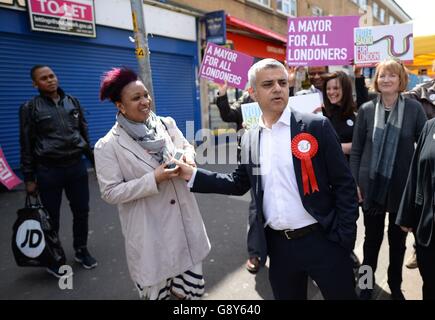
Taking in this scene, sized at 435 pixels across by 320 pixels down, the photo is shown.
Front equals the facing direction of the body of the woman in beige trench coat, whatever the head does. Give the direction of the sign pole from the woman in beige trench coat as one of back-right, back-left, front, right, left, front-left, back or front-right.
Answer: back-left

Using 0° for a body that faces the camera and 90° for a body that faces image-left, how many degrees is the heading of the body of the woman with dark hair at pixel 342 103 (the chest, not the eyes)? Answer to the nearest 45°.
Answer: approximately 45°

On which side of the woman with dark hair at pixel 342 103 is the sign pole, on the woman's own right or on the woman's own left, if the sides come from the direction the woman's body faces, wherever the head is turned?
on the woman's own right

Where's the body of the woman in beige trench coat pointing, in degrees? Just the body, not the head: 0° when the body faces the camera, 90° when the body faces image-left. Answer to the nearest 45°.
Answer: approximately 315°

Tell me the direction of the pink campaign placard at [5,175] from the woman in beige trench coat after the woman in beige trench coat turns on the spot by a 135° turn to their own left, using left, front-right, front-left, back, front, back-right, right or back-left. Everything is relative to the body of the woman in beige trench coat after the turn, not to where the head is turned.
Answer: front-left

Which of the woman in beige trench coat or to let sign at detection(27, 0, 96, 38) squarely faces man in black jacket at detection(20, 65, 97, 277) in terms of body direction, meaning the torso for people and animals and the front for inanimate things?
the to let sign
